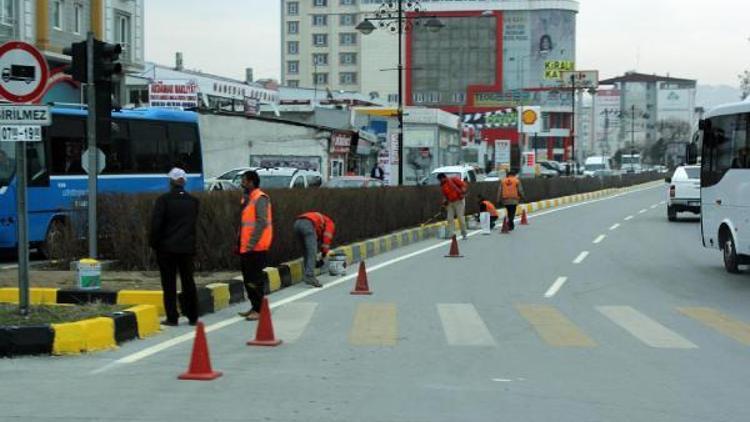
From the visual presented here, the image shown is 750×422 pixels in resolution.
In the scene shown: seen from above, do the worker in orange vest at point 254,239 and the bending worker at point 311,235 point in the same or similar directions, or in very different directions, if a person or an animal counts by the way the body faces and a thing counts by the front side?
very different directions

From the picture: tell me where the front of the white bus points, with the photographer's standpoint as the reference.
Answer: facing away from the viewer and to the left of the viewer

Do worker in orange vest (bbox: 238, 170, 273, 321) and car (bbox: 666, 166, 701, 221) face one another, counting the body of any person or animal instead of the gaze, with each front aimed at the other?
no

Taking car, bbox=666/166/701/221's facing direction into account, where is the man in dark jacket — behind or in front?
behind

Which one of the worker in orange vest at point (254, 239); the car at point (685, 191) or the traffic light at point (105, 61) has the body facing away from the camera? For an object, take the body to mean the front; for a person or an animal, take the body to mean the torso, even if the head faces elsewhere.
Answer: the car

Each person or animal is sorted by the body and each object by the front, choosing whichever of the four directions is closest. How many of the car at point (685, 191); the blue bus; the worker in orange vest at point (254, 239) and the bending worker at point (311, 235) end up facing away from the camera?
1

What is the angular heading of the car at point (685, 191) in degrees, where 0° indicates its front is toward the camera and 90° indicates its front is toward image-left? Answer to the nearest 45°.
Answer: approximately 180°

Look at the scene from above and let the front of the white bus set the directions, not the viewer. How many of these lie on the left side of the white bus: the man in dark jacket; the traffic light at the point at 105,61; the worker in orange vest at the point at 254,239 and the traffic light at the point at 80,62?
4

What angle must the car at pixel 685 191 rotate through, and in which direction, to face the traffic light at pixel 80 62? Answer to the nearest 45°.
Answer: approximately 180°

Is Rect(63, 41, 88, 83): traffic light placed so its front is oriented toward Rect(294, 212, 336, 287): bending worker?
no

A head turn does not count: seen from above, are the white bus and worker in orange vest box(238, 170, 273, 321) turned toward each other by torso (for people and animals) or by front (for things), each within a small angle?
no

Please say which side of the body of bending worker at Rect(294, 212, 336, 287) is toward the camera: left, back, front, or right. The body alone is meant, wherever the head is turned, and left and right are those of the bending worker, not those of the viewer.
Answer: right

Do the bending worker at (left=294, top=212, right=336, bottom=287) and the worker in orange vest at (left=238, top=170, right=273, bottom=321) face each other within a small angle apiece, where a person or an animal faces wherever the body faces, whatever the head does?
no

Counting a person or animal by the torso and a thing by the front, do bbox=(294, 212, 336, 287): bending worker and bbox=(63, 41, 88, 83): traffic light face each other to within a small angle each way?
no
